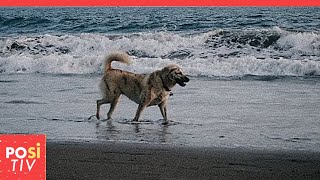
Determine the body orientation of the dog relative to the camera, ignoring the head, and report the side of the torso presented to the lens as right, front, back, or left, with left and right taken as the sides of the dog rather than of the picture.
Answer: right
